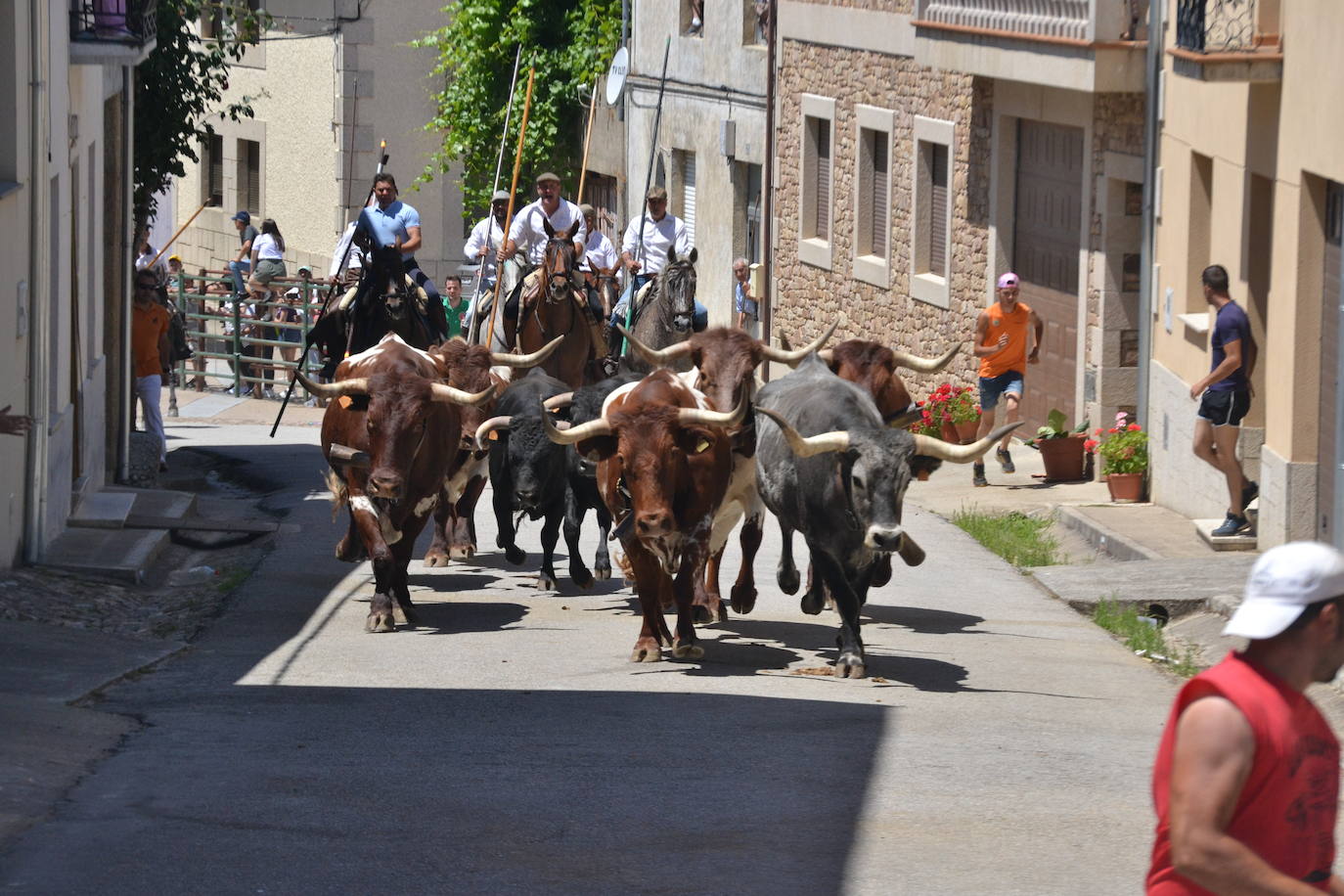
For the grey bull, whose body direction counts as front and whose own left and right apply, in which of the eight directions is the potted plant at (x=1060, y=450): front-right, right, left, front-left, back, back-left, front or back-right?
back-left

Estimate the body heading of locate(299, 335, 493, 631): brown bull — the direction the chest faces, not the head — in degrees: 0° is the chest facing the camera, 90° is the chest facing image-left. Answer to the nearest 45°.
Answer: approximately 0°

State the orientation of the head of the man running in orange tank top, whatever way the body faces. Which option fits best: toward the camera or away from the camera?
toward the camera

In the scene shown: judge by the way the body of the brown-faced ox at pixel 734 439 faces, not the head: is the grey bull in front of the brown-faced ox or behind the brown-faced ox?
in front

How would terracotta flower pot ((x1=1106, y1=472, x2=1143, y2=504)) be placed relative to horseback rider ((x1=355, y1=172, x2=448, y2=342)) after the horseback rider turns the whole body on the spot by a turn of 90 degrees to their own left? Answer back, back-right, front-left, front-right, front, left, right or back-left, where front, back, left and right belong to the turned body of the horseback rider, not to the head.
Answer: front

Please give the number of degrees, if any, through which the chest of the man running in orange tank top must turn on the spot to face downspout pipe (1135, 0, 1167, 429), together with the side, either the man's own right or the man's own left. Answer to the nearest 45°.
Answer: approximately 45° to the man's own left

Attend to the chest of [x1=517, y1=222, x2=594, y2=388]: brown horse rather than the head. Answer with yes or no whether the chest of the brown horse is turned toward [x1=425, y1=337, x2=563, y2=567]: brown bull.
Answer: yes

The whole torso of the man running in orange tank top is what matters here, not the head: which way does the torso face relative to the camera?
toward the camera

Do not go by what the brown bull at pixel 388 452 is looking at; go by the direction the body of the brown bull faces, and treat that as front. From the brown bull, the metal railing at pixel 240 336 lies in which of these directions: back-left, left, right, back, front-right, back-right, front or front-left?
back

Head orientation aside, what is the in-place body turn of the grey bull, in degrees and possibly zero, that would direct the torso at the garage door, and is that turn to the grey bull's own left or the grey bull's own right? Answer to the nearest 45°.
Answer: approximately 135° to the grey bull's own left

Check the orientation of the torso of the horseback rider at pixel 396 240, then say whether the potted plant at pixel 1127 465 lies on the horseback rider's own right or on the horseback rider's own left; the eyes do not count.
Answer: on the horseback rider's own left

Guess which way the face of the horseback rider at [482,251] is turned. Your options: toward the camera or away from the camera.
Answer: toward the camera

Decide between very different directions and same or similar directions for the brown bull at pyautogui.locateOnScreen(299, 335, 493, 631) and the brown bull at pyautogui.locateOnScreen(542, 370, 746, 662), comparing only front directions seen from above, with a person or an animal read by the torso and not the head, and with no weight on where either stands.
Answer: same or similar directions

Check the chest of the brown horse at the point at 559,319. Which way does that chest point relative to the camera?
toward the camera

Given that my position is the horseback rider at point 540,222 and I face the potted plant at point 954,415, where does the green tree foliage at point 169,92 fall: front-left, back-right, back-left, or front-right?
back-left

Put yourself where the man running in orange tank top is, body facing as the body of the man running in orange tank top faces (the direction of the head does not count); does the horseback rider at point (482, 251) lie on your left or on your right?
on your right

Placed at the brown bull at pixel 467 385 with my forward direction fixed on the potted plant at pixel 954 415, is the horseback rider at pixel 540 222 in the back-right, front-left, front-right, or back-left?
front-left
